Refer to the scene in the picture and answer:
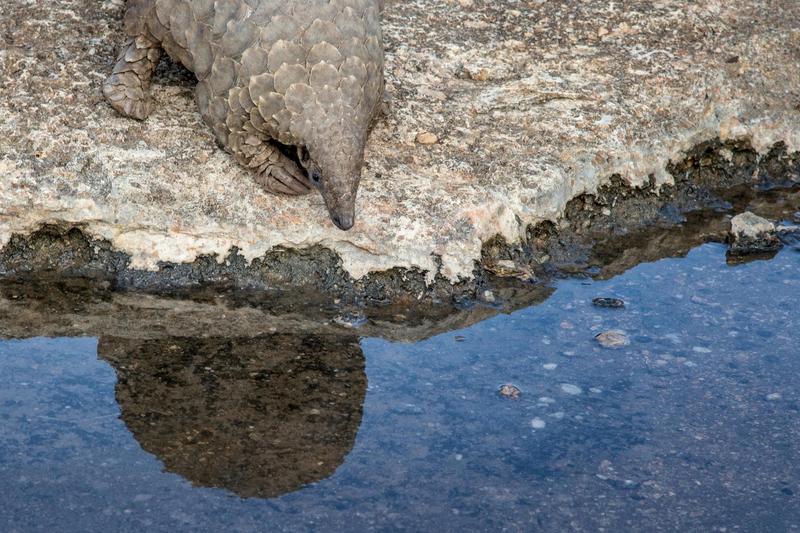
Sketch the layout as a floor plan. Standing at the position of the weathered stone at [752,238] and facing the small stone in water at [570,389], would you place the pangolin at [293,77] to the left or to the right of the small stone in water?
right

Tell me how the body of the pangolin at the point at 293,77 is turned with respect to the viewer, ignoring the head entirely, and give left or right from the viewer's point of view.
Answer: facing the viewer and to the right of the viewer

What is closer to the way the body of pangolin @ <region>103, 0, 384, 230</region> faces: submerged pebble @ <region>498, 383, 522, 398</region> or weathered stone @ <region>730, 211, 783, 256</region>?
the submerged pebble

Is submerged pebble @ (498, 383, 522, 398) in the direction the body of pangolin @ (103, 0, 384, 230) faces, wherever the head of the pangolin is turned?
yes

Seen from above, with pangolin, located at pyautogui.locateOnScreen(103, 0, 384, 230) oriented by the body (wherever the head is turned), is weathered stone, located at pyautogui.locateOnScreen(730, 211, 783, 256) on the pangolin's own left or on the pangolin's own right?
on the pangolin's own left

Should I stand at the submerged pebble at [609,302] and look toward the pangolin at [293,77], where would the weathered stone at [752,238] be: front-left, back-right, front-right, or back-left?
back-right

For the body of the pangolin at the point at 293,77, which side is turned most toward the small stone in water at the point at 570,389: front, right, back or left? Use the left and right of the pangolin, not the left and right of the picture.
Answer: front

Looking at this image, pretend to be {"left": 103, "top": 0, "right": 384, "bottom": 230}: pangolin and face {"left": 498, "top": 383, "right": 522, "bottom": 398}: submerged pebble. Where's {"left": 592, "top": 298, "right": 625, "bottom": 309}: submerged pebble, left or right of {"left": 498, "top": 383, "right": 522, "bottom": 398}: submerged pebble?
left

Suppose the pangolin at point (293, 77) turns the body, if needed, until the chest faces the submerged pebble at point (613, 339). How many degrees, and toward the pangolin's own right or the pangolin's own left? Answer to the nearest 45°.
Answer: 0° — it already faces it

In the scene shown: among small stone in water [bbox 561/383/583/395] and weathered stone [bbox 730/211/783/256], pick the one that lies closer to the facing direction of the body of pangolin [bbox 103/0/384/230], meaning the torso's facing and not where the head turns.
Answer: the small stone in water
